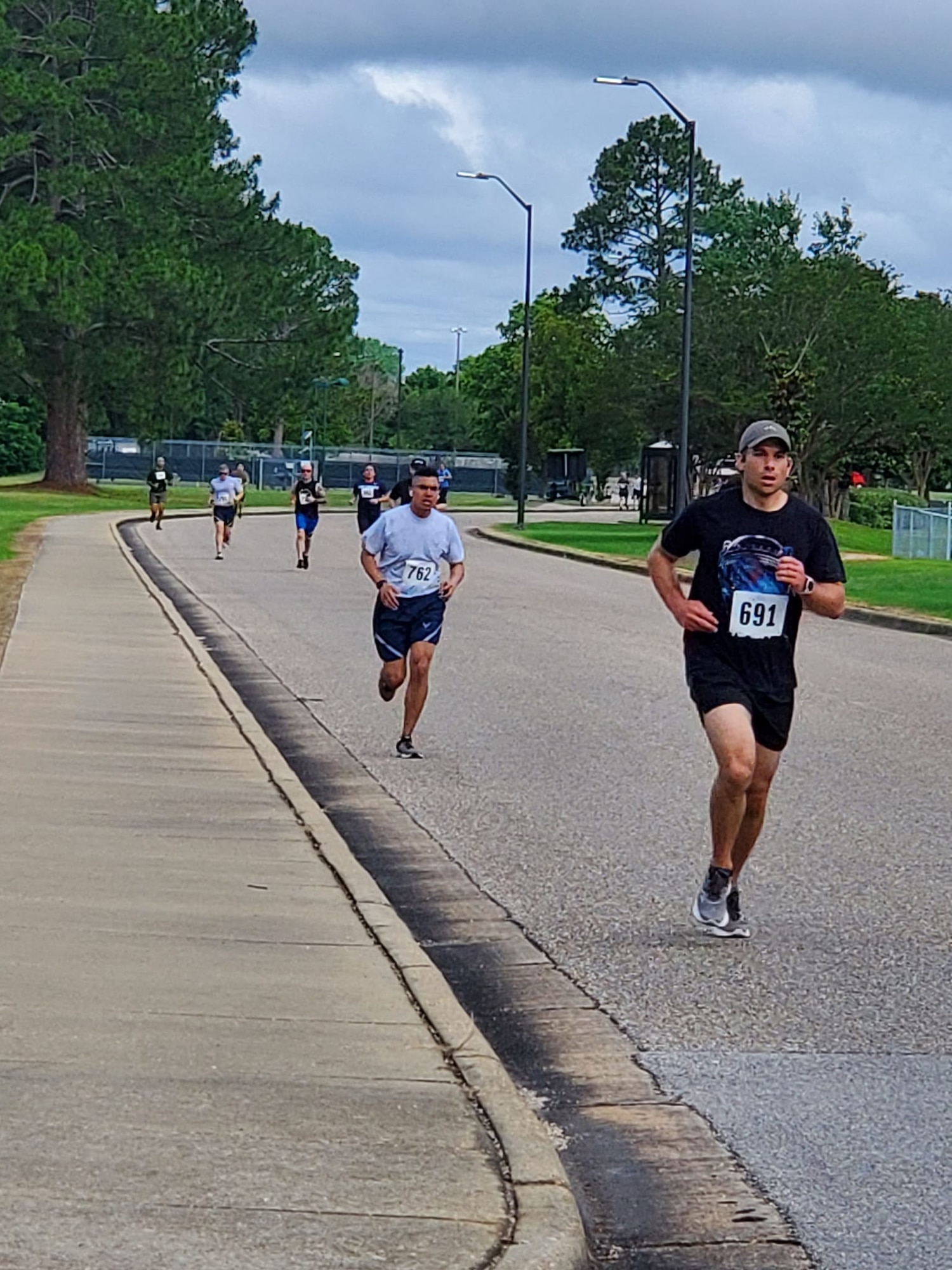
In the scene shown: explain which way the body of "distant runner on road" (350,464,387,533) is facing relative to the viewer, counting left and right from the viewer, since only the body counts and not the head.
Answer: facing the viewer

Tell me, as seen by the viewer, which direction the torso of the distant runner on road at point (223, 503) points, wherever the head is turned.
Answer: toward the camera

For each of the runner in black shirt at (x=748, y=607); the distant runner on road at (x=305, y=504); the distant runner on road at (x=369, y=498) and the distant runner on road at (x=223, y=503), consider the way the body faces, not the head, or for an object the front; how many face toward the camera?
4

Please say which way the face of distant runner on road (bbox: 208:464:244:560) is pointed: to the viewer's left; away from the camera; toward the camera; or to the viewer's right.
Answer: toward the camera

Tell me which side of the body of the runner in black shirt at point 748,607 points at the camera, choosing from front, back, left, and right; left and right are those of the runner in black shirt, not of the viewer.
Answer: front

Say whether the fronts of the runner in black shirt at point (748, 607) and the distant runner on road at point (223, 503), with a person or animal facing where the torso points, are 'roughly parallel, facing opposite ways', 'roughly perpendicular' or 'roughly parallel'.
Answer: roughly parallel

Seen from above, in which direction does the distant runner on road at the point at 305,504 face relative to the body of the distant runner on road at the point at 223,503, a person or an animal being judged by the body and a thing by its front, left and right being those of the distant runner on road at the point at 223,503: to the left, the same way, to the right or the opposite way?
the same way

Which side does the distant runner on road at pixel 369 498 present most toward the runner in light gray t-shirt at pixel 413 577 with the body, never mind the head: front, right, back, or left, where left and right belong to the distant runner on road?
front

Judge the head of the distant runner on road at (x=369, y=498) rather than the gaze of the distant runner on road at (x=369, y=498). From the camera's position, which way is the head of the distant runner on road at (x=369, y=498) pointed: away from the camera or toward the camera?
toward the camera

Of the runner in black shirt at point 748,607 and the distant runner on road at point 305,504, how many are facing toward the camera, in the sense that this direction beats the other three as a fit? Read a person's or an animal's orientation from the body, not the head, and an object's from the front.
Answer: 2

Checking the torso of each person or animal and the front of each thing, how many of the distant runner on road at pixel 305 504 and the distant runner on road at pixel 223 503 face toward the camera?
2

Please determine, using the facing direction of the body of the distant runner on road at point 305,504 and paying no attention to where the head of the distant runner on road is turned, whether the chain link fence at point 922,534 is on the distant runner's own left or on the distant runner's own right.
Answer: on the distant runner's own left

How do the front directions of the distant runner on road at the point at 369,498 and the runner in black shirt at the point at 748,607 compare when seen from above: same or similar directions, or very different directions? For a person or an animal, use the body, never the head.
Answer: same or similar directions

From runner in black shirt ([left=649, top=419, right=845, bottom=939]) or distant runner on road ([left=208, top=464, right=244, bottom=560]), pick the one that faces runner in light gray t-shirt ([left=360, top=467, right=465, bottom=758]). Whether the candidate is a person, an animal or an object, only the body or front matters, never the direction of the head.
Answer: the distant runner on road

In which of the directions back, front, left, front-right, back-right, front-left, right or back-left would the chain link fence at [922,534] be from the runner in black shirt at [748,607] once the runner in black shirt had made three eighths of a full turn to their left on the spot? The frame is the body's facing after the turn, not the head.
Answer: front-left

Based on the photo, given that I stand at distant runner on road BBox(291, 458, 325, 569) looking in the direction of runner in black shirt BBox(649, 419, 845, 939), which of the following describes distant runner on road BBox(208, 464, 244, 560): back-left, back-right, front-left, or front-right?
back-right

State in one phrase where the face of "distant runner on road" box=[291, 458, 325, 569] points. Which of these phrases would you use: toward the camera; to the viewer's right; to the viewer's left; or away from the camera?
toward the camera
